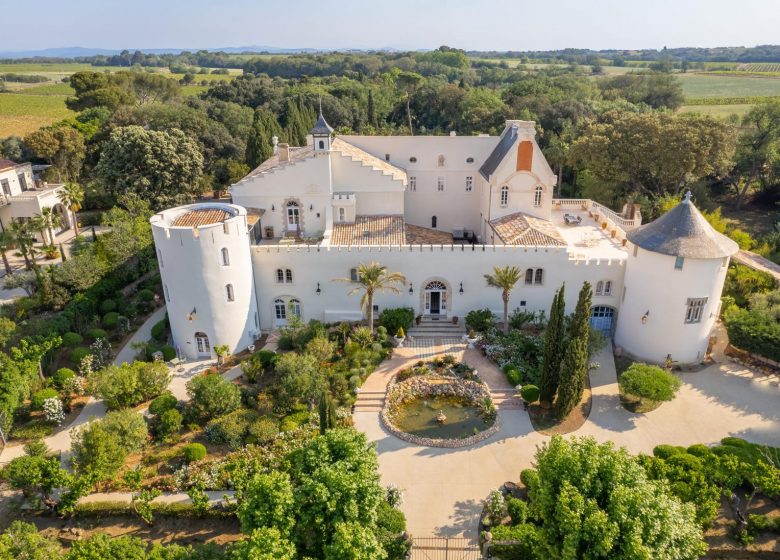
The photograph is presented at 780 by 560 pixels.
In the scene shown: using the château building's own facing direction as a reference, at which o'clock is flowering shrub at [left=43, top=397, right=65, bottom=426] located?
The flowering shrub is roughly at 2 o'clock from the château building.

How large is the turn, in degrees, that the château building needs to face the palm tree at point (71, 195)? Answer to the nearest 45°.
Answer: approximately 90° to its right

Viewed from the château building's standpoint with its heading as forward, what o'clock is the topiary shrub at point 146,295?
The topiary shrub is roughly at 3 o'clock from the château building.

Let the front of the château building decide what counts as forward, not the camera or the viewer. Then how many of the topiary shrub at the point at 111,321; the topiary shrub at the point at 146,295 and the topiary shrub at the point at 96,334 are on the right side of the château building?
3

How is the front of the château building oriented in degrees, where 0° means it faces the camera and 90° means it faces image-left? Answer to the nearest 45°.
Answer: approximately 0°

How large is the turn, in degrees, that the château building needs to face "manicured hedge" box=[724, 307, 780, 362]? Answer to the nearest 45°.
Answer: approximately 90° to its left

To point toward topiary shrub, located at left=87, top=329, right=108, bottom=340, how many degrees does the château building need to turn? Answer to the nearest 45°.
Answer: approximately 90° to its right

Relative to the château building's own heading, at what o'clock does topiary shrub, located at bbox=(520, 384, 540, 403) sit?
The topiary shrub is roughly at 11 o'clock from the château building.

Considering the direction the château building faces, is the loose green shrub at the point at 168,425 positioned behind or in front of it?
in front

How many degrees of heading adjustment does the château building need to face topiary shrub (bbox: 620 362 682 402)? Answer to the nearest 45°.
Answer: approximately 45° to its left

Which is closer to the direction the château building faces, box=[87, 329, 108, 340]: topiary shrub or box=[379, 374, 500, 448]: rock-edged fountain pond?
the rock-edged fountain pond

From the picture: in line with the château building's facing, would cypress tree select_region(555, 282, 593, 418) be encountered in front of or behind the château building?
in front

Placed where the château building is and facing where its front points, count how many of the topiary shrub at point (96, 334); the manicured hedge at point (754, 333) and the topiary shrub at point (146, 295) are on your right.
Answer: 2

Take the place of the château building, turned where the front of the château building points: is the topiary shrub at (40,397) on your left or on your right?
on your right

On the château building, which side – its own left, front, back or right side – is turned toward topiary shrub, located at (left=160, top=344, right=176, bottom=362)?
right
